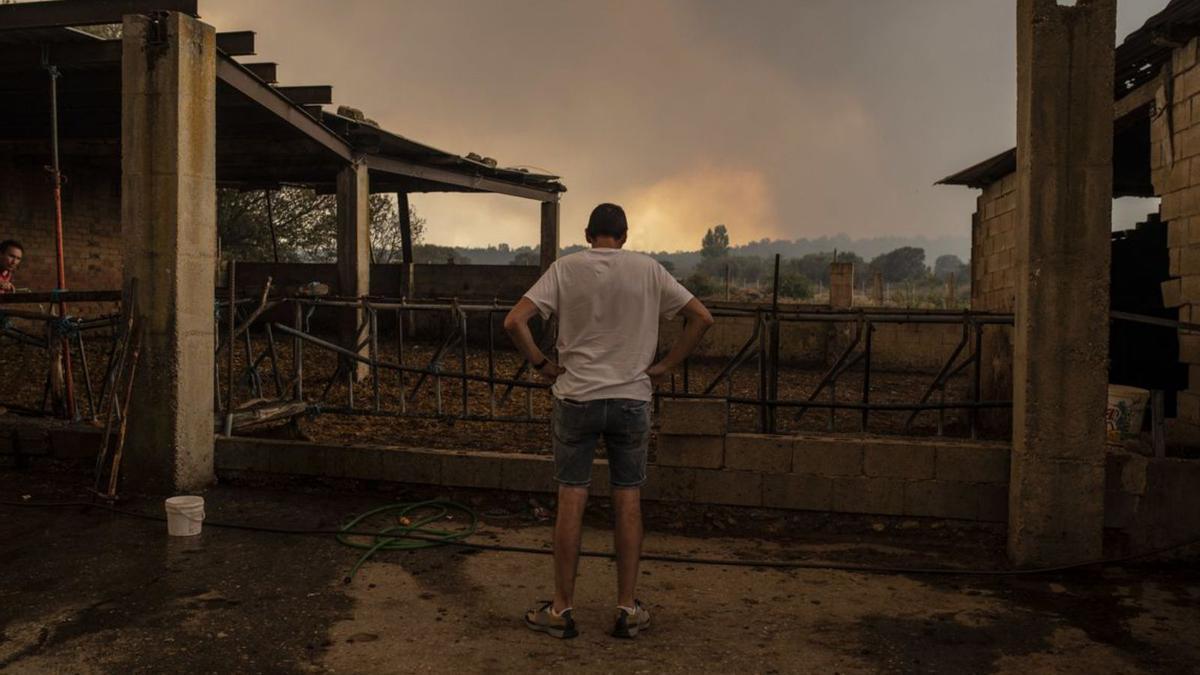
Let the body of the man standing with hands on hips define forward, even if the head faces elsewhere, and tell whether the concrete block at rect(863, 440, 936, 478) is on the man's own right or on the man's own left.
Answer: on the man's own right

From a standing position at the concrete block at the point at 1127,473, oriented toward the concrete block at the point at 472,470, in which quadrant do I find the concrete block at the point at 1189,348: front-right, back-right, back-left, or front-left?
back-right

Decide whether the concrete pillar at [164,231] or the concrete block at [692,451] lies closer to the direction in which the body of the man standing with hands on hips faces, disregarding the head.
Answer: the concrete block

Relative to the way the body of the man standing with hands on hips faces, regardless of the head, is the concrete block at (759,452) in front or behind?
in front

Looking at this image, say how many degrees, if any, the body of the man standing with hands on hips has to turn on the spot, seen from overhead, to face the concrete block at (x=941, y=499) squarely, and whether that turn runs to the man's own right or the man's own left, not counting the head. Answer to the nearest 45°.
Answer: approximately 45° to the man's own right

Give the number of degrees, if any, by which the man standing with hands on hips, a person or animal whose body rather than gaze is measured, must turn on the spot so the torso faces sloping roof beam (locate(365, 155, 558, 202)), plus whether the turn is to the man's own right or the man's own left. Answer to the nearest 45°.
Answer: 0° — they already face it

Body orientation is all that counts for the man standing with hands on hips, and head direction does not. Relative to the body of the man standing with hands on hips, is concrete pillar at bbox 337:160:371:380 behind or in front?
in front

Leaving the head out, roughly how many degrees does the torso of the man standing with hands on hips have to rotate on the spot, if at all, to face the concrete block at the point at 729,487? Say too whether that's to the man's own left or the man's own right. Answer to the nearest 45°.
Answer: approximately 45° to the man's own right

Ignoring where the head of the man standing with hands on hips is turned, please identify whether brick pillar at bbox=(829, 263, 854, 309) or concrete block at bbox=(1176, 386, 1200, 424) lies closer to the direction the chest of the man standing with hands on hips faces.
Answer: the brick pillar

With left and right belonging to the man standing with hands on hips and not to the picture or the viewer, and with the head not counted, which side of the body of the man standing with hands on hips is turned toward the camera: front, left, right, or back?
back

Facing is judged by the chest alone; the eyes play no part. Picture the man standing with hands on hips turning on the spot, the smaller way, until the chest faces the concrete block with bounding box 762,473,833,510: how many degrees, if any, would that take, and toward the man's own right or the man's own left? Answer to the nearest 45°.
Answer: approximately 45° to the man's own right

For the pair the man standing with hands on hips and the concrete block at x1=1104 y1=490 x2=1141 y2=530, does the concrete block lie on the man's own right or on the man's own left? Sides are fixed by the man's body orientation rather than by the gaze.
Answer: on the man's own right

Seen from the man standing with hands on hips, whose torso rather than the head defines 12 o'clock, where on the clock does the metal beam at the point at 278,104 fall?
The metal beam is roughly at 11 o'clock from the man standing with hands on hips.

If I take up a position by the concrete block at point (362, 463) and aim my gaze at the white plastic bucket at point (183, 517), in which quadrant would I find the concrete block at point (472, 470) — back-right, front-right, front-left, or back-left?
back-left

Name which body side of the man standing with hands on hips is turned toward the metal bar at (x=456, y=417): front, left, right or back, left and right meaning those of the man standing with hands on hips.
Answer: front

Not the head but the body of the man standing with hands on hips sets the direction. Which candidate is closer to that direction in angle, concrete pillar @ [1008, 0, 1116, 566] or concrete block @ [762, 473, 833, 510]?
the concrete block

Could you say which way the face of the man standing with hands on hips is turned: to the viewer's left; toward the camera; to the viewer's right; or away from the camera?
away from the camera

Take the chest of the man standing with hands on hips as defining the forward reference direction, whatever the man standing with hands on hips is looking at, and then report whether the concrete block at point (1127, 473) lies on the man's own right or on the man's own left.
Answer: on the man's own right
